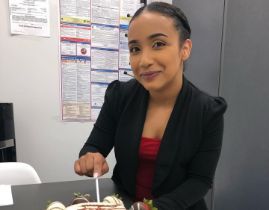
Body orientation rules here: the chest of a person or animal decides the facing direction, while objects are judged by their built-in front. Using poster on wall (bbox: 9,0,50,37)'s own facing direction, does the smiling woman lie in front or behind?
in front

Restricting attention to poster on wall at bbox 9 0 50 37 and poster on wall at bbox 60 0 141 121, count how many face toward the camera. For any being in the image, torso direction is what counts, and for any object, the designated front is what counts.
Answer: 2

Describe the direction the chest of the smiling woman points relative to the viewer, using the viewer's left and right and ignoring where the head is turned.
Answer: facing the viewer and to the left of the viewer

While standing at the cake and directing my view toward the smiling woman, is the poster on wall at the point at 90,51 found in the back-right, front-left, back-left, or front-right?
front-left

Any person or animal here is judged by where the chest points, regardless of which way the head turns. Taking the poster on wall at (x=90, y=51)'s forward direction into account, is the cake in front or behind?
in front

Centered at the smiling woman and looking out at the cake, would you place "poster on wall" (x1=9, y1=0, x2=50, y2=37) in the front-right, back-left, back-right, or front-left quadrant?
back-right

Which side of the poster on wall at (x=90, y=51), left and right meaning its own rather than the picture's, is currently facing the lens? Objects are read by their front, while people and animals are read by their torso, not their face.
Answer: front

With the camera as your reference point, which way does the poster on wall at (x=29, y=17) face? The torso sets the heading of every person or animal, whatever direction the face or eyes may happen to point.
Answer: facing the viewer

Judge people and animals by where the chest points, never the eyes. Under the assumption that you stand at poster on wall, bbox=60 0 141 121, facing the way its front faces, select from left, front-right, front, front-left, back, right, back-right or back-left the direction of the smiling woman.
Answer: front

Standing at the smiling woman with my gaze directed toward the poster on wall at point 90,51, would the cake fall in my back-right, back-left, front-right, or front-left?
back-left

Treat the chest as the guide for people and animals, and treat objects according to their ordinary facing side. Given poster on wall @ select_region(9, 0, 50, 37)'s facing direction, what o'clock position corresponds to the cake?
The cake is roughly at 12 o'clock from the poster on wall.
